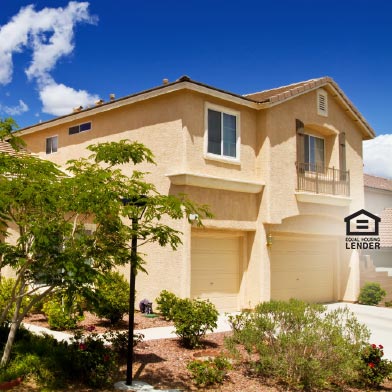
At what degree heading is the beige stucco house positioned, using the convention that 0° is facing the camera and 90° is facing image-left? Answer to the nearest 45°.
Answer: approximately 315°

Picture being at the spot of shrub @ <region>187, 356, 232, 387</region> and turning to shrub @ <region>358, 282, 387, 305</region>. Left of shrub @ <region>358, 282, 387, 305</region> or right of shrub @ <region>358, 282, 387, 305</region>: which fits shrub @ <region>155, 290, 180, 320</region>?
left

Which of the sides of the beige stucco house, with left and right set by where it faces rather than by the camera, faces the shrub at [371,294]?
left

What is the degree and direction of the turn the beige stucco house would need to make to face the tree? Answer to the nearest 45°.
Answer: approximately 45° to its right

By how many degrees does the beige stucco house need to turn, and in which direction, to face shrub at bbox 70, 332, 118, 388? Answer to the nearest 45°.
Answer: approximately 45° to its right

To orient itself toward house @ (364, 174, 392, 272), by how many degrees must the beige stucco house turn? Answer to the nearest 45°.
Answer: approximately 90° to its left

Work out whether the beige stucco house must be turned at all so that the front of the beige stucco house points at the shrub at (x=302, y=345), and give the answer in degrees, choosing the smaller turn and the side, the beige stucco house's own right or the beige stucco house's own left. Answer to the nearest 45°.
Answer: approximately 45° to the beige stucco house's own right

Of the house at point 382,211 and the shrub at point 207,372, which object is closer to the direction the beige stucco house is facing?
the shrub
